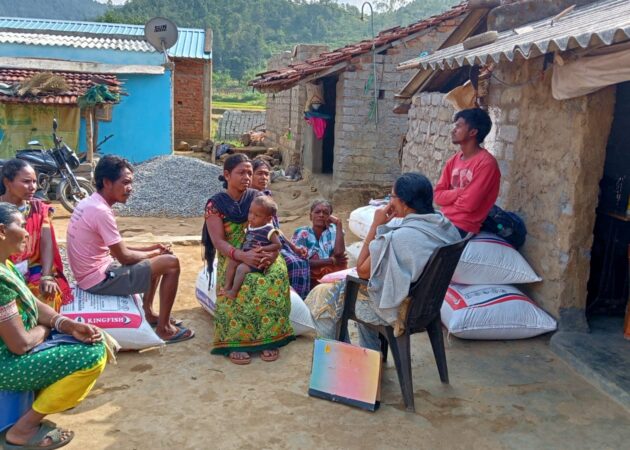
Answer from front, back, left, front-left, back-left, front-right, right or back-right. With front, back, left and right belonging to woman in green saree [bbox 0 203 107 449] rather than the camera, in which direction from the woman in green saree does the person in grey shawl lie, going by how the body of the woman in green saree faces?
front

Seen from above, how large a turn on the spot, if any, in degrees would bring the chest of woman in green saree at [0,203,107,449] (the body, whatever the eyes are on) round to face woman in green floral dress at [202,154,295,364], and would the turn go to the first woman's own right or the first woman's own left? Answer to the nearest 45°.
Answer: approximately 45° to the first woman's own left

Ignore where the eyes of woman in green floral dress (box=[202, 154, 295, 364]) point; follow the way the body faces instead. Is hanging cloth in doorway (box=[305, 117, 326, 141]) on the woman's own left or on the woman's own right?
on the woman's own left

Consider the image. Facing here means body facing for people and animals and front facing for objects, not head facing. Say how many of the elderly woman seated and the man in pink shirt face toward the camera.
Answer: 1

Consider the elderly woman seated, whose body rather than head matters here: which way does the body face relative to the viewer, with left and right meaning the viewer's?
facing the viewer

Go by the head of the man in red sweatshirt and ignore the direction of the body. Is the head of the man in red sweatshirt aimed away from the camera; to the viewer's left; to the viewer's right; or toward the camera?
to the viewer's left

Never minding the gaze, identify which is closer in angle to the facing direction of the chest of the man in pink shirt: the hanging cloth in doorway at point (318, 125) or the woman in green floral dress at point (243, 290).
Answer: the woman in green floral dress

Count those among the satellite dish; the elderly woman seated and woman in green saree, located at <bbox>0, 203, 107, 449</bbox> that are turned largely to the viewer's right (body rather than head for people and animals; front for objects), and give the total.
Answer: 1

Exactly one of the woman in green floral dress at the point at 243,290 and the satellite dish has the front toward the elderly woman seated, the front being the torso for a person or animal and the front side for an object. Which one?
the satellite dish

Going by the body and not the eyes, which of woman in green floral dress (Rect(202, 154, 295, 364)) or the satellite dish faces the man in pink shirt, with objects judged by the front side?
the satellite dish

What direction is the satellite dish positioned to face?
toward the camera

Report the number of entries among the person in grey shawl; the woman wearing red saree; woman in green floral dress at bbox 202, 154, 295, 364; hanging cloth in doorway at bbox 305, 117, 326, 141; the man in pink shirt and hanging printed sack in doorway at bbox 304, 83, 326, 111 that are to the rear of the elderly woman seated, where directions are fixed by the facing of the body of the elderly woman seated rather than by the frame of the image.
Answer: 2

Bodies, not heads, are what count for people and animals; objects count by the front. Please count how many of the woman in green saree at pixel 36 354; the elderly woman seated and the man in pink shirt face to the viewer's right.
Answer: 2

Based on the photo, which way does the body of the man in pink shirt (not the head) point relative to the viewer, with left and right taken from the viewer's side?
facing to the right of the viewer

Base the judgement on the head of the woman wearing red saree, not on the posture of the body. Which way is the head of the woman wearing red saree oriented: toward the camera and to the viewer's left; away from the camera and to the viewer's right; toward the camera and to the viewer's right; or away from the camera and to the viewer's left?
toward the camera and to the viewer's right

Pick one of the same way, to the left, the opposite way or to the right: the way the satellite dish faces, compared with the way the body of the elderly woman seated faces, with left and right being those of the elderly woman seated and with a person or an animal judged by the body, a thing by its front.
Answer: the same way

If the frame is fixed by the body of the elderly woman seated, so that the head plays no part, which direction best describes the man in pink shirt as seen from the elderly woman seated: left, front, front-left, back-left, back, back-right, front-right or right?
front-right

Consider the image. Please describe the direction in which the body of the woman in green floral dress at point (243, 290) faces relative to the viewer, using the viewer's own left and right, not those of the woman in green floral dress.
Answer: facing the viewer and to the right of the viewer

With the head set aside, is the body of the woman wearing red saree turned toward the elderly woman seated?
no

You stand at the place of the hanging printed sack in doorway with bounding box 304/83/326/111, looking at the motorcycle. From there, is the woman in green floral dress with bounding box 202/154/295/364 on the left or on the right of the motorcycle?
left

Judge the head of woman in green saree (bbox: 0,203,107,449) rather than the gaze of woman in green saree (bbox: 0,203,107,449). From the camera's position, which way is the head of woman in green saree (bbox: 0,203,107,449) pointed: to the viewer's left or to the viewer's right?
to the viewer's right

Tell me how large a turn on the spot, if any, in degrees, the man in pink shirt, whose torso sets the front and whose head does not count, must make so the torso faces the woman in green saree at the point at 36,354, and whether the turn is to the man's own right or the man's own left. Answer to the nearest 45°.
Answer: approximately 90° to the man's own right
